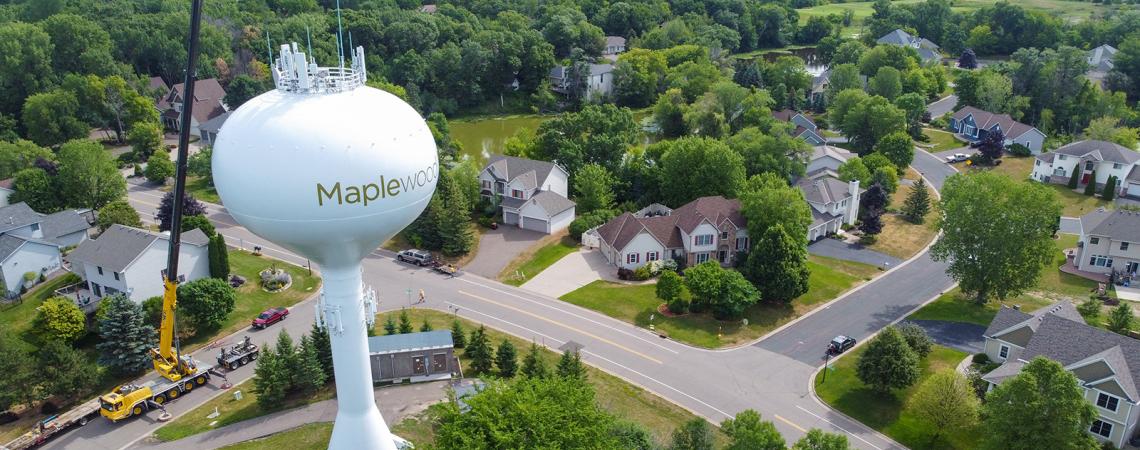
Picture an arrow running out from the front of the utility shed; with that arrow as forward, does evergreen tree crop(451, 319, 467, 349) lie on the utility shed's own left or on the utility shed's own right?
on the utility shed's own left

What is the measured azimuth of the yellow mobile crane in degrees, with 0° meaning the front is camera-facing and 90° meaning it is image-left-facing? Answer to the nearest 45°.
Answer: approximately 45°

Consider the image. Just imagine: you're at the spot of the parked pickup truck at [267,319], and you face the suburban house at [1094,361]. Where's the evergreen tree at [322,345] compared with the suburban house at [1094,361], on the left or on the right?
right

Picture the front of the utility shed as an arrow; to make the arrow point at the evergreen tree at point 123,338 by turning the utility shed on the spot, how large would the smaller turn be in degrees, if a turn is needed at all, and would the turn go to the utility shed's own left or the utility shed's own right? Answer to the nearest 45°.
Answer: approximately 90° to the utility shed's own right

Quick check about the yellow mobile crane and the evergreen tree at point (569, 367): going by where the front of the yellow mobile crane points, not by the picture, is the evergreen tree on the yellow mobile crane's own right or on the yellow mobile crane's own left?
on the yellow mobile crane's own left
